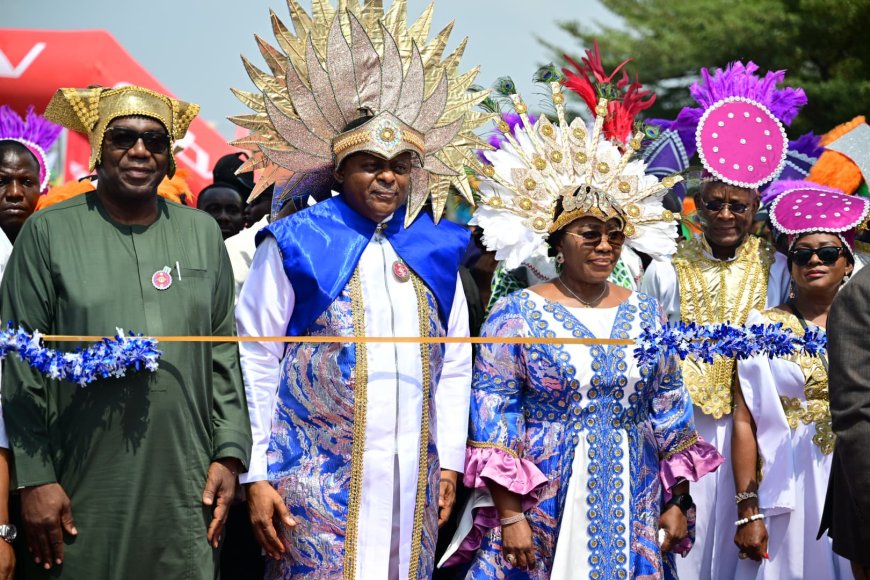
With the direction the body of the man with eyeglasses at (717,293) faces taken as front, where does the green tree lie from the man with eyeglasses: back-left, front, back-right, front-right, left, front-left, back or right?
back

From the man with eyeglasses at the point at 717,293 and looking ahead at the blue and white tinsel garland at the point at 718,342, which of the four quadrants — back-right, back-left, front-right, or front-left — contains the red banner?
back-right

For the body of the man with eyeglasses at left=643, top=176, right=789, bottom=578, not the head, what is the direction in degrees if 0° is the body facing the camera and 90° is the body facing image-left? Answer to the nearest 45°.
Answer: approximately 0°

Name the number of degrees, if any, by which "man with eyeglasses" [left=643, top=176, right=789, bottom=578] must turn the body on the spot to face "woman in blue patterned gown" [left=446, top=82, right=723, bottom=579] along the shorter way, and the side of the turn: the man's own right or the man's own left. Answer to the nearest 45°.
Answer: approximately 45° to the man's own right

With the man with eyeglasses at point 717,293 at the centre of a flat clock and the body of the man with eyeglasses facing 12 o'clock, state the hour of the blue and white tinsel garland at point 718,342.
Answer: The blue and white tinsel garland is roughly at 12 o'clock from the man with eyeglasses.

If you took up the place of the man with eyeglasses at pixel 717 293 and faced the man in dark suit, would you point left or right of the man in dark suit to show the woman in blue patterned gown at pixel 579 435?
right

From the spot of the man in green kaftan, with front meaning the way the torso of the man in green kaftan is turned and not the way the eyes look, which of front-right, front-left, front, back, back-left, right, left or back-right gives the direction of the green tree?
back-left

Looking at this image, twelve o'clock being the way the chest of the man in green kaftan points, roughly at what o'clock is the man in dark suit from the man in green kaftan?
The man in dark suit is roughly at 10 o'clock from the man in green kaftan.

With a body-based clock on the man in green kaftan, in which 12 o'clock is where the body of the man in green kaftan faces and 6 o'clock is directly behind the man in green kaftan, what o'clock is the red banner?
The red banner is roughly at 6 o'clock from the man in green kaftan.

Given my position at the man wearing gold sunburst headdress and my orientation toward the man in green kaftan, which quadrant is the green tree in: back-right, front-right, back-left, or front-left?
back-right

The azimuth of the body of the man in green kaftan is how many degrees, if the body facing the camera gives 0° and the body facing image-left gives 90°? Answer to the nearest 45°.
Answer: approximately 0°

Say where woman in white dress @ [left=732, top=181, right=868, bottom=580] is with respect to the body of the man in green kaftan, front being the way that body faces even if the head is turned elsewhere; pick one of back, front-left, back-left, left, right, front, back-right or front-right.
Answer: left

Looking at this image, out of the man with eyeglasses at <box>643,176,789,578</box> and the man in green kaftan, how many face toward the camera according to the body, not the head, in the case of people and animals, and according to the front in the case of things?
2

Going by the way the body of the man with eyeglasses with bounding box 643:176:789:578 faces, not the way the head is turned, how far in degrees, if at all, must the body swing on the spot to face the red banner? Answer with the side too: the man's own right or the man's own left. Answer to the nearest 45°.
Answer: approximately 135° to the man's own right
